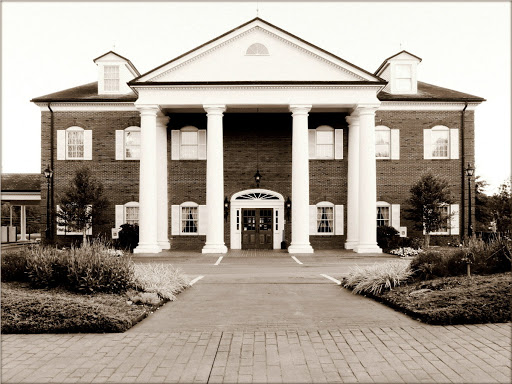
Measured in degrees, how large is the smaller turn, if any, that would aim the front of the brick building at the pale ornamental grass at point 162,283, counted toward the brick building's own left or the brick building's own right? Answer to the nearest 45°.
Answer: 0° — it already faces it

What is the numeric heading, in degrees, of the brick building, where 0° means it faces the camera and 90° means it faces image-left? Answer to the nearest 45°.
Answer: approximately 0°

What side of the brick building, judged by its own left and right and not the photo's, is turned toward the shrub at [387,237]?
left

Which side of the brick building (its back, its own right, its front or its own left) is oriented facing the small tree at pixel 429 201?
left

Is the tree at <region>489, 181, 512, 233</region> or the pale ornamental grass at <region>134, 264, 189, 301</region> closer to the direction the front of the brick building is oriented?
the pale ornamental grass

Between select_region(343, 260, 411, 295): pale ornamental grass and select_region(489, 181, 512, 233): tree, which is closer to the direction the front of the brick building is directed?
the pale ornamental grass

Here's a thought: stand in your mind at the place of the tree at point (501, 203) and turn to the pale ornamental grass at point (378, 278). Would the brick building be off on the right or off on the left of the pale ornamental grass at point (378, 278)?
right

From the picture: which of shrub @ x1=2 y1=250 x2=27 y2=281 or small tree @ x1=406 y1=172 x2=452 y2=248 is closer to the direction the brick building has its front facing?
the shrub

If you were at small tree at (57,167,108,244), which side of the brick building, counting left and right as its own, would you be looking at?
right

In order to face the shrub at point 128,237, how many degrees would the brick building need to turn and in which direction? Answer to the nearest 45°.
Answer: approximately 90° to its right
